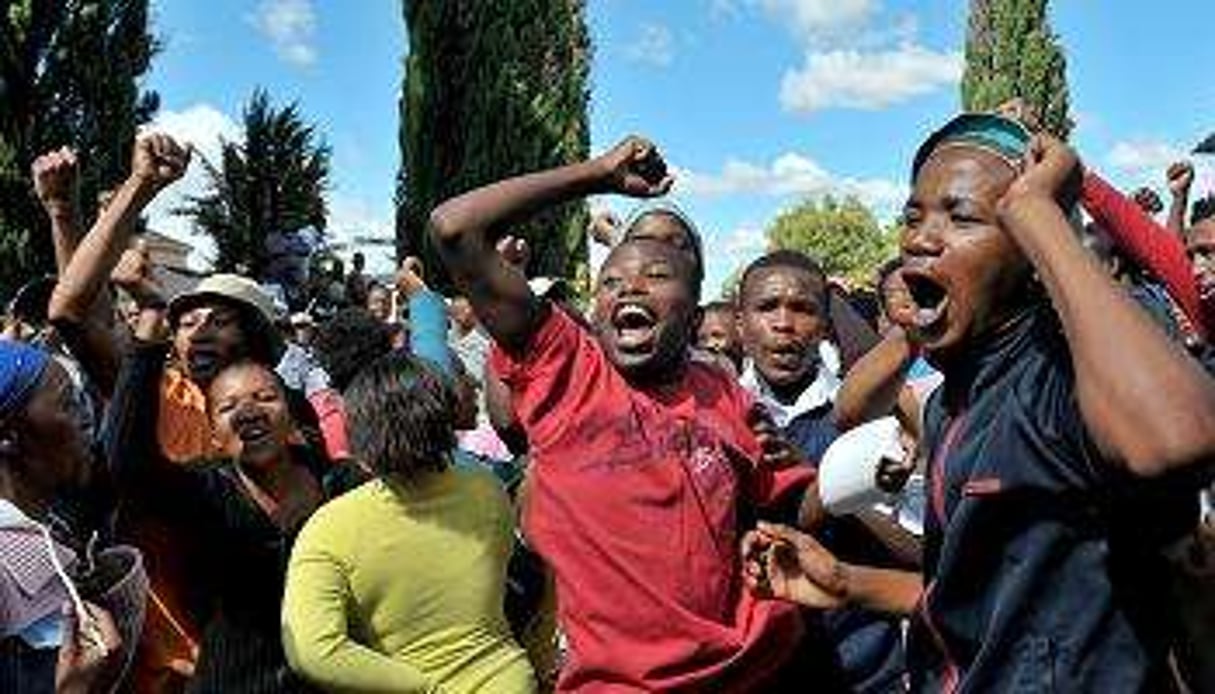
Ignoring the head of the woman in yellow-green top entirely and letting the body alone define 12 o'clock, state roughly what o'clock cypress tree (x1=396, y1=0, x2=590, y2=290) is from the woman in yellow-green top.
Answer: The cypress tree is roughly at 12 o'clock from the woman in yellow-green top.

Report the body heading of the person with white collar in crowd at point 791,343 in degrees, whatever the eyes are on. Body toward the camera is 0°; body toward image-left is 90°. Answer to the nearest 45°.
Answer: approximately 0°

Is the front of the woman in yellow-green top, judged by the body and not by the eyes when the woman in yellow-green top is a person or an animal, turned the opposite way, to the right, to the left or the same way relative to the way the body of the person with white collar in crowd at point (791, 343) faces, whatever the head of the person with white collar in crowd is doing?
the opposite way

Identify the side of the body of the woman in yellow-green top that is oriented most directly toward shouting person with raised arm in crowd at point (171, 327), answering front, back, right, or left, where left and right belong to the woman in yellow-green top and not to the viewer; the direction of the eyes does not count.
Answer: left

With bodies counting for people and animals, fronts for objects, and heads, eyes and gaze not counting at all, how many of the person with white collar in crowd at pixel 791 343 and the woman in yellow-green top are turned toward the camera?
1

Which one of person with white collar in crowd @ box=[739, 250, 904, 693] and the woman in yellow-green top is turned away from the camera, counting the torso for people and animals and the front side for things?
the woman in yellow-green top

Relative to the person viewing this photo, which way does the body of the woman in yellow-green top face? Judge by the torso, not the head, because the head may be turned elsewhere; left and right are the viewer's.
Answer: facing away from the viewer

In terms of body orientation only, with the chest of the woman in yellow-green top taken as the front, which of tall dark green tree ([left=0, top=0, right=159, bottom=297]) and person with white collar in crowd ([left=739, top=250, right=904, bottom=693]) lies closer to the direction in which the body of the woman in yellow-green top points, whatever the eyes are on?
the tall dark green tree

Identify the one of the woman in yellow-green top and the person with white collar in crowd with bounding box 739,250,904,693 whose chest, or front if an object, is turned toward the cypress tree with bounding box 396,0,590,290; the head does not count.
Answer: the woman in yellow-green top

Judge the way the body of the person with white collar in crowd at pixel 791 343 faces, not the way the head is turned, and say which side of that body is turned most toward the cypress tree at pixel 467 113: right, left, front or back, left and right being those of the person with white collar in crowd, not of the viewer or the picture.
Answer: back

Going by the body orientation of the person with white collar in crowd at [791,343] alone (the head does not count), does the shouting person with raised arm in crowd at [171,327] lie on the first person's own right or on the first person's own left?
on the first person's own right

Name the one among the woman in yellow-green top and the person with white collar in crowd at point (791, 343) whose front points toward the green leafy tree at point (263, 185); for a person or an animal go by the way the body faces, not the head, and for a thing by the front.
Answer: the woman in yellow-green top
